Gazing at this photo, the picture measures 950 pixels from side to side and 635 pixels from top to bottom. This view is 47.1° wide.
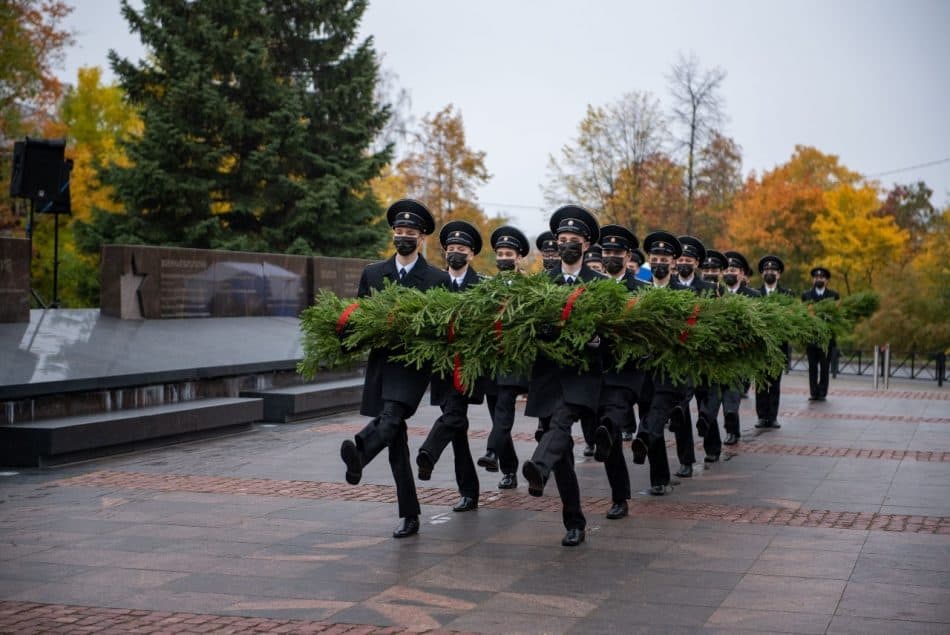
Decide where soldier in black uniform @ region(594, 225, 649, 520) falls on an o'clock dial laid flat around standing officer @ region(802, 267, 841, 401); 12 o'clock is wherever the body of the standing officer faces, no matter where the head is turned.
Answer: The soldier in black uniform is roughly at 12 o'clock from the standing officer.

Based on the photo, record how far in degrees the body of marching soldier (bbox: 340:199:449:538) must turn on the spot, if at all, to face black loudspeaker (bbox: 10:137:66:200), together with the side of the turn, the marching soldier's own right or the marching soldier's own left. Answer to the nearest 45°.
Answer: approximately 90° to the marching soldier's own right

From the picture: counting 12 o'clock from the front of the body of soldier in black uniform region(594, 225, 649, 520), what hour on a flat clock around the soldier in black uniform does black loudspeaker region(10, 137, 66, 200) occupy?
The black loudspeaker is roughly at 3 o'clock from the soldier in black uniform.

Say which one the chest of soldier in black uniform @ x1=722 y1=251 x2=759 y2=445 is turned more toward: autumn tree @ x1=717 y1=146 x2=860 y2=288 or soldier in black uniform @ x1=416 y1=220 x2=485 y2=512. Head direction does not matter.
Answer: the soldier in black uniform

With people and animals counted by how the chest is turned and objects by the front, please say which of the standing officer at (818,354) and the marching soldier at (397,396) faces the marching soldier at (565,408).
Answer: the standing officer

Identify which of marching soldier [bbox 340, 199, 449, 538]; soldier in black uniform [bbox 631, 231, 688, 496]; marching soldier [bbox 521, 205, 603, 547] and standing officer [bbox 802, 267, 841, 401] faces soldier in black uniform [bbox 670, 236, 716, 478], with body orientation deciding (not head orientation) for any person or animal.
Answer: the standing officer

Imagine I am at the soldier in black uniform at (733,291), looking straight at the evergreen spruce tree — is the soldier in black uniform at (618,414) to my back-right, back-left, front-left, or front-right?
back-left

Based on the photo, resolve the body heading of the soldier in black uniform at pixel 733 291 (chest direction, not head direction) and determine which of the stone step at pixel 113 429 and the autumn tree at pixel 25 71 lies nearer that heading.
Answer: the stone step

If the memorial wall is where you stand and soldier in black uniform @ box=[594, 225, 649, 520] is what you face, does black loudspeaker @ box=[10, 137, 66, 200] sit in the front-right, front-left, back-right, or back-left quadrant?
back-right

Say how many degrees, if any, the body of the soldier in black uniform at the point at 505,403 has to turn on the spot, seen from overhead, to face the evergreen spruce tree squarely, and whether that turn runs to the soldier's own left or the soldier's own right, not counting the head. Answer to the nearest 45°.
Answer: approximately 135° to the soldier's own right

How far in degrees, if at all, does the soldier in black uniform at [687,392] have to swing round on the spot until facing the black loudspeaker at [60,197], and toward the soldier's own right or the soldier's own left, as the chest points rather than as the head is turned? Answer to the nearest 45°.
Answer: approximately 90° to the soldier's own right
